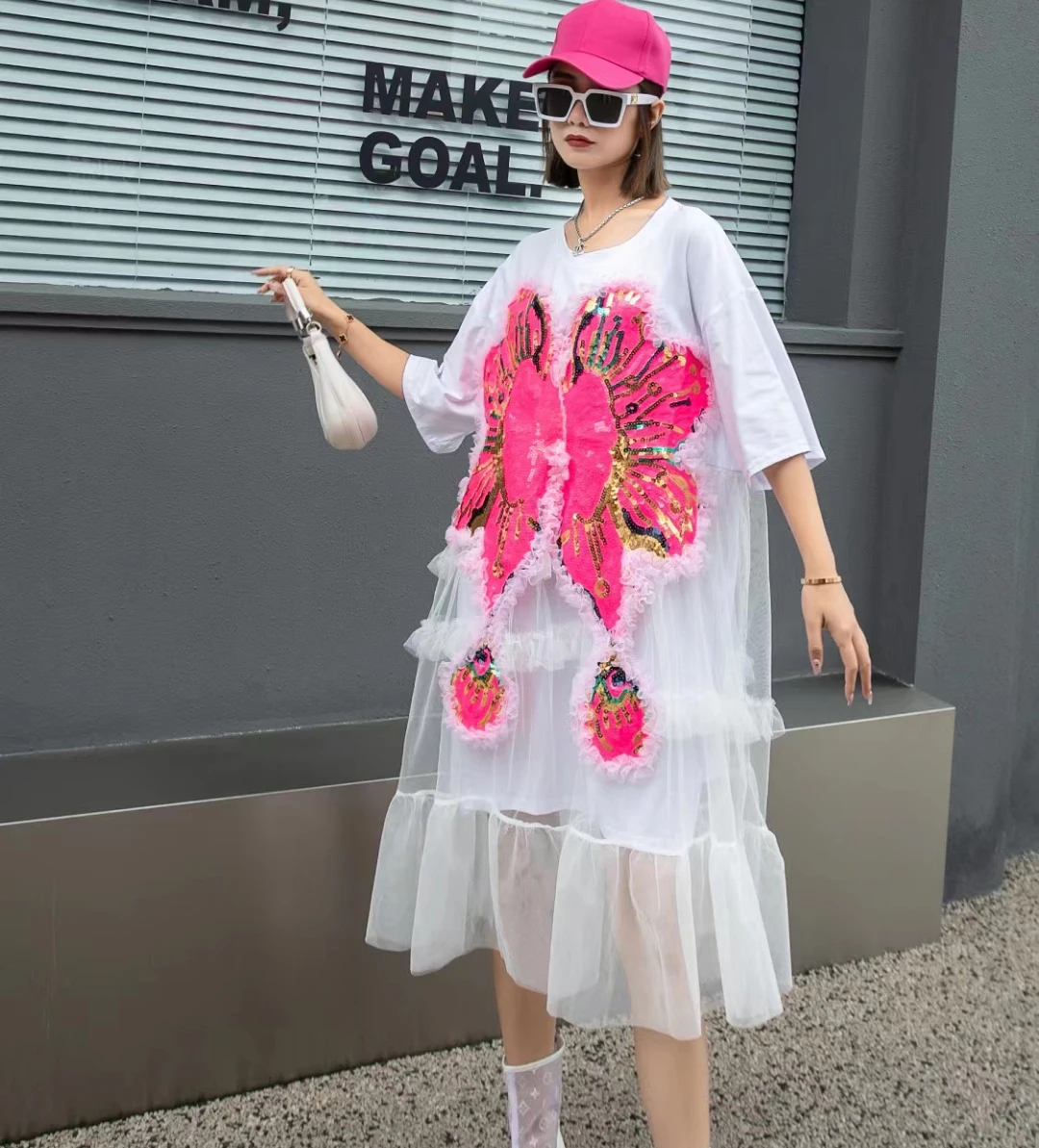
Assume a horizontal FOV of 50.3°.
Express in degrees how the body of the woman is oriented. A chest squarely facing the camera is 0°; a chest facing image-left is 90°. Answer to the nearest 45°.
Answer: approximately 45°
